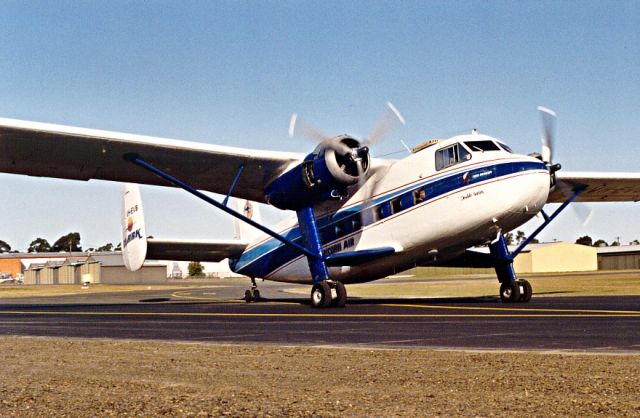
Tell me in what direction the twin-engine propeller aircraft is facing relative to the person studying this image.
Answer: facing the viewer and to the right of the viewer
